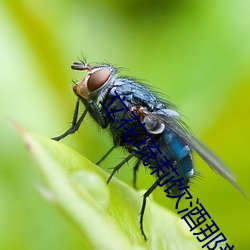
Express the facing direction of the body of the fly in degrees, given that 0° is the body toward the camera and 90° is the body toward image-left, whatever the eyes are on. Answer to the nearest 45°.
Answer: approximately 90°
